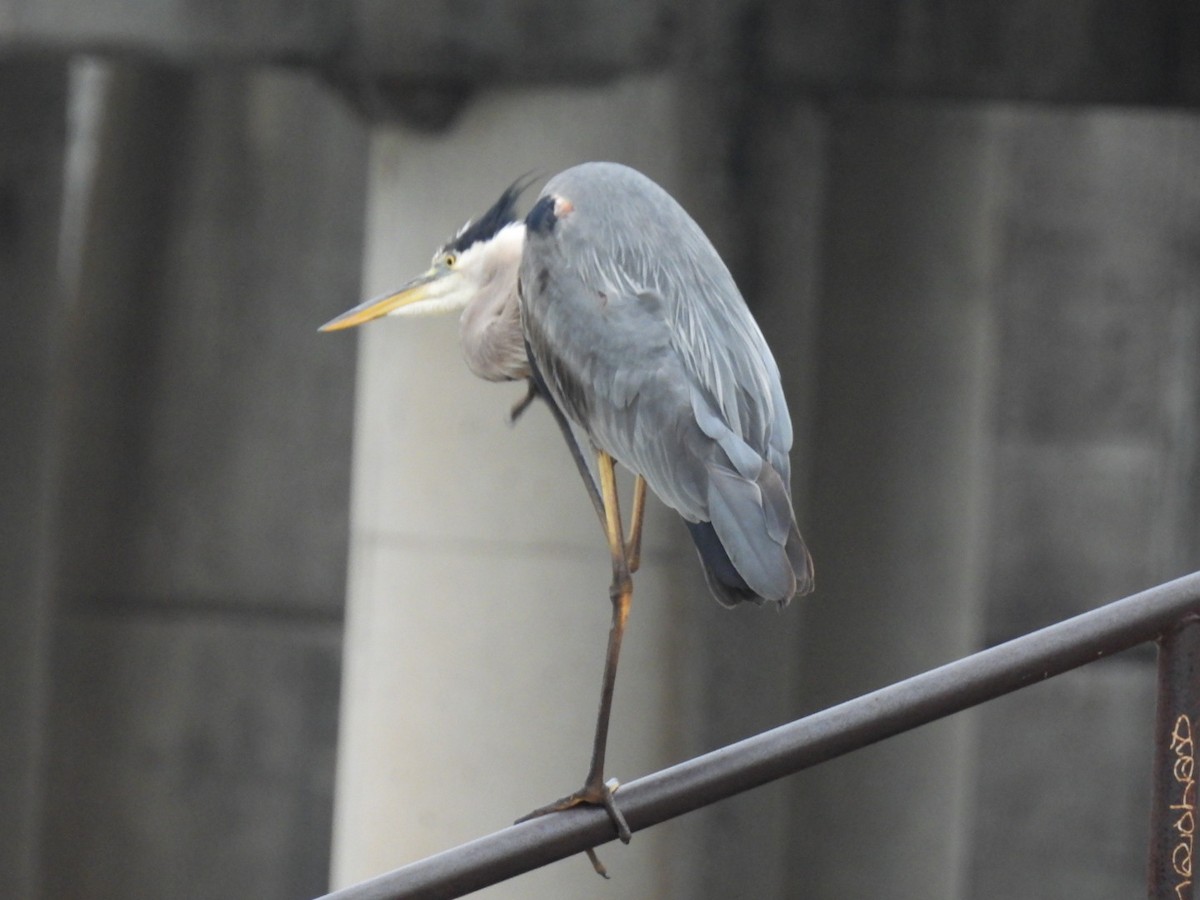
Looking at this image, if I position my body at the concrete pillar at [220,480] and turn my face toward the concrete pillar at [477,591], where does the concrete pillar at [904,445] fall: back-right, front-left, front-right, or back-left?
front-left

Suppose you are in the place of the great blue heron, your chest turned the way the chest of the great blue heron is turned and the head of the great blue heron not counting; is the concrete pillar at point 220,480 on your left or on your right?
on your right

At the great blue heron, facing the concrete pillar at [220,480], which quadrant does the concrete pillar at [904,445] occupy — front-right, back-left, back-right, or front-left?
front-right

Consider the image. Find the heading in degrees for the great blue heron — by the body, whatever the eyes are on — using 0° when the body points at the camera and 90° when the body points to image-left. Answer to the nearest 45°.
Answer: approximately 90°

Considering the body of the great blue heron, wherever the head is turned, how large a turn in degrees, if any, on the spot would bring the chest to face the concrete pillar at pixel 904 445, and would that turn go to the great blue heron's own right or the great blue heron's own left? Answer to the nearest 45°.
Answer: approximately 90° to the great blue heron's own right

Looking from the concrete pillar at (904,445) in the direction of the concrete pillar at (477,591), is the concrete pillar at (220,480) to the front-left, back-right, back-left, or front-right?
front-right

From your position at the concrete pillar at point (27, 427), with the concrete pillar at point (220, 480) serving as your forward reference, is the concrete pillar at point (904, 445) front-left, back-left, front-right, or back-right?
front-right

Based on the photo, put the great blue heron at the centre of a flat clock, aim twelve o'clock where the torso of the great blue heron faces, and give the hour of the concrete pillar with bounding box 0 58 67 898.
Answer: The concrete pillar is roughly at 2 o'clock from the great blue heron.

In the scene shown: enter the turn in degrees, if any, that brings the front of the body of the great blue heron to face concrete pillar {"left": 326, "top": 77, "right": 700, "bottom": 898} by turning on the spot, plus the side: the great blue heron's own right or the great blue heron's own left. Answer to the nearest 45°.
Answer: approximately 90° to the great blue heron's own right
